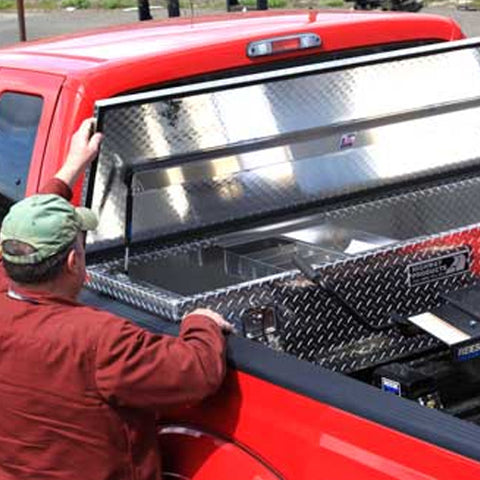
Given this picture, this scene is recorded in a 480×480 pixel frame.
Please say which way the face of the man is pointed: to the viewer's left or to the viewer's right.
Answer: to the viewer's right

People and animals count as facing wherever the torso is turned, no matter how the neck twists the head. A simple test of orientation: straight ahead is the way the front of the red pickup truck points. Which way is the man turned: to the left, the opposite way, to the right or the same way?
to the right

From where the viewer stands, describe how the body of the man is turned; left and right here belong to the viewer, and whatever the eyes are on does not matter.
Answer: facing away from the viewer and to the right of the viewer

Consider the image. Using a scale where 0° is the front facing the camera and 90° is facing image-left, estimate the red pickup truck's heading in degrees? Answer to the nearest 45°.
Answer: approximately 135°
